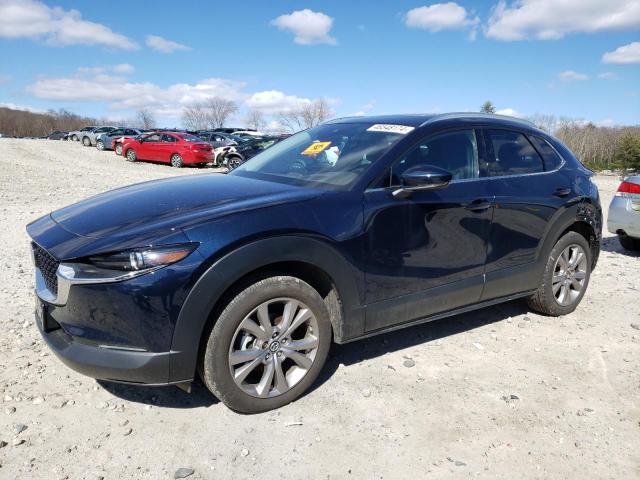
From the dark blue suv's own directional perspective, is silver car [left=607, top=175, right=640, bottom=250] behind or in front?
behind

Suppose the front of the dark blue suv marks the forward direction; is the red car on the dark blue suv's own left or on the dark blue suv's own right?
on the dark blue suv's own right

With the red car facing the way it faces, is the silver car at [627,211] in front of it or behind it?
behind

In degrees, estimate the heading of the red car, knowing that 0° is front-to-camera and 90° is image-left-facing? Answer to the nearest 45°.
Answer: approximately 135°

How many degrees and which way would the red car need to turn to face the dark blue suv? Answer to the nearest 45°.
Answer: approximately 135° to its left

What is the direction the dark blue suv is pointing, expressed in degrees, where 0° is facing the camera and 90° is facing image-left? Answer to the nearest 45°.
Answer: approximately 45°
